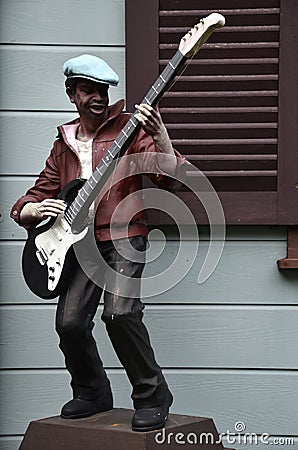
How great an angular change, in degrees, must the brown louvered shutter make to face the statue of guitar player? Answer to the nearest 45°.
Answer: approximately 45° to its right

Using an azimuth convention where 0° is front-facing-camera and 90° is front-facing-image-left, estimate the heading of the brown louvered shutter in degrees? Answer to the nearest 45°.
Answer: approximately 0°
